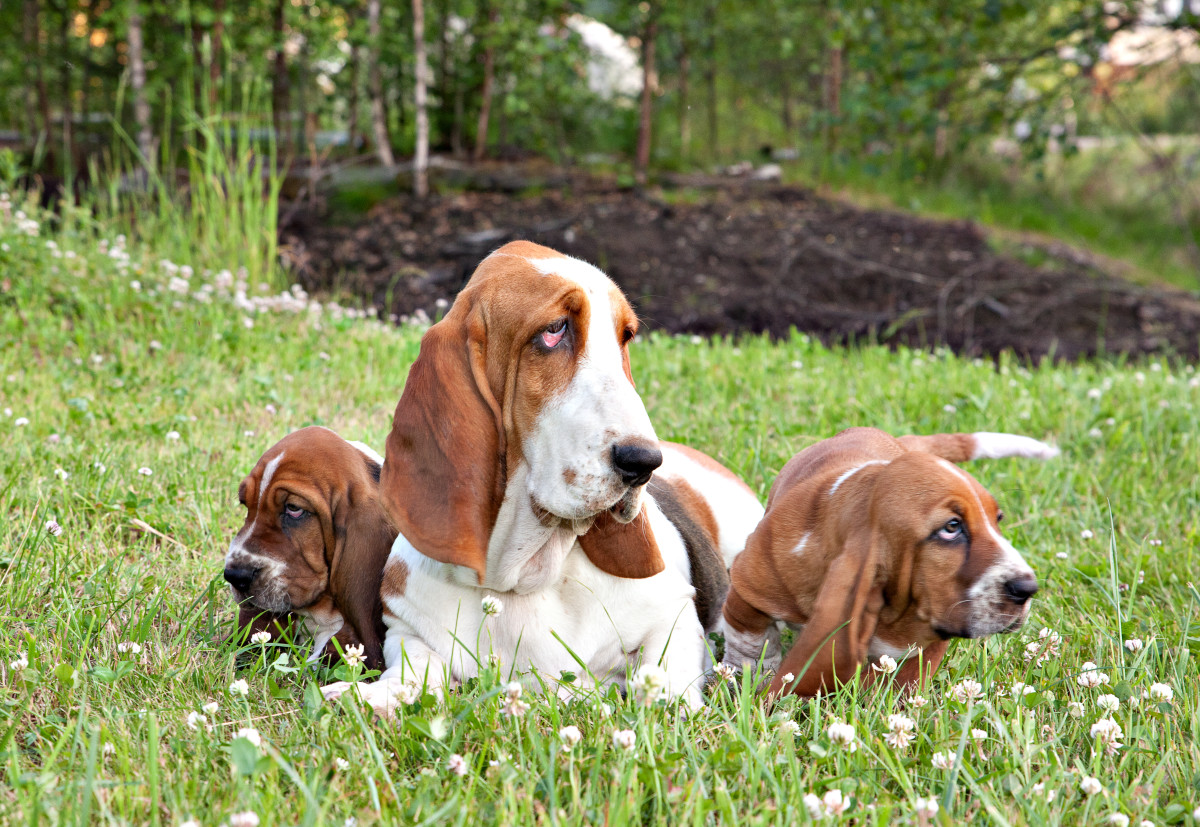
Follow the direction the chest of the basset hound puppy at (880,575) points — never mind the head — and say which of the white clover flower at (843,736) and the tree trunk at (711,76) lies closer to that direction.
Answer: the white clover flower

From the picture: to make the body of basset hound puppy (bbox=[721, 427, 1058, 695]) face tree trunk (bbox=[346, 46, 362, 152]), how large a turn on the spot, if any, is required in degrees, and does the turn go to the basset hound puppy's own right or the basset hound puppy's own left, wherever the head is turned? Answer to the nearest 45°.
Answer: approximately 180°

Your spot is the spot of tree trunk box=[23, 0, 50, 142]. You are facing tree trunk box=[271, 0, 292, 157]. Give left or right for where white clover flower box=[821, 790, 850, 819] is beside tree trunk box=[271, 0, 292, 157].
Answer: right

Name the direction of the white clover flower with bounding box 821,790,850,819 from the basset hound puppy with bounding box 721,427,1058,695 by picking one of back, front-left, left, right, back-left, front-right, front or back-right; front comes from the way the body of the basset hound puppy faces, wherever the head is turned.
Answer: front-right

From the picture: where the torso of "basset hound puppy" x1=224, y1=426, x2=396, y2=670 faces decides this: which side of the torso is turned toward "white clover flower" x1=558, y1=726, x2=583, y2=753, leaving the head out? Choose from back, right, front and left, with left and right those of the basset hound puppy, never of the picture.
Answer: left

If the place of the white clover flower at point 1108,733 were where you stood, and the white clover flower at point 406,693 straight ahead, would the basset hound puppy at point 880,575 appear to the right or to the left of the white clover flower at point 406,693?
right

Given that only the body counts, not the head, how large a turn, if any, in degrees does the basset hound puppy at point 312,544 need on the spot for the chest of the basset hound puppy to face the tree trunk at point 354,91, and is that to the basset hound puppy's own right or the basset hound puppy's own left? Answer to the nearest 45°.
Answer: approximately 135° to the basset hound puppy's own right

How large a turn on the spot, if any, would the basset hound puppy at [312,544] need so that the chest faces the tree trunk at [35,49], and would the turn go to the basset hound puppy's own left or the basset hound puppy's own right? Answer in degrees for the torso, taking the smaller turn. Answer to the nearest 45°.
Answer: approximately 135° to the basset hound puppy's own right

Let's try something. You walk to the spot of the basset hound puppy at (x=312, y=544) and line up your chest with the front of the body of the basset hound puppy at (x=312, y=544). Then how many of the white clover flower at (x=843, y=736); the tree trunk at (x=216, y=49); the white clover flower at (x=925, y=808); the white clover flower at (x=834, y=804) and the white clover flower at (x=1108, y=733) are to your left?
4

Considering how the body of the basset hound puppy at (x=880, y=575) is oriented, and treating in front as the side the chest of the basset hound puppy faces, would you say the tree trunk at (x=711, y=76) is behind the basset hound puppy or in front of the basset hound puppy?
behind

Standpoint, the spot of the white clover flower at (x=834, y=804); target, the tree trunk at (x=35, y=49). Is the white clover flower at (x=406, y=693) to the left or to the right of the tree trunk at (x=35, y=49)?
left

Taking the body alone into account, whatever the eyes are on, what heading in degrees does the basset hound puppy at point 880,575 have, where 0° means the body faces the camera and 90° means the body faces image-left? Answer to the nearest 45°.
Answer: approximately 315°

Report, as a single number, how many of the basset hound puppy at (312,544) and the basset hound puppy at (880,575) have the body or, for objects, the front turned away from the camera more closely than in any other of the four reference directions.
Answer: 0

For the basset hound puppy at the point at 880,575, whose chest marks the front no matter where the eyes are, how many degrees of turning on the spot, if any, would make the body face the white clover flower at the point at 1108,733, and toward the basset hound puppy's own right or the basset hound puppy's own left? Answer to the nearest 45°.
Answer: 0° — it already faces it

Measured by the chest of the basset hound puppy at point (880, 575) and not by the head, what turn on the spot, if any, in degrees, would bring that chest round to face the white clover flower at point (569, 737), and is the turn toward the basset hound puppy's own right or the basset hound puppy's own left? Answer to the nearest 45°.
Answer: approximately 90° to the basset hound puppy's own right

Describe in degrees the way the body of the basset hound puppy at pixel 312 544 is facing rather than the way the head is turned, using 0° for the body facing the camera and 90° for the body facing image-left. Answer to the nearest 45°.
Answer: approximately 45°

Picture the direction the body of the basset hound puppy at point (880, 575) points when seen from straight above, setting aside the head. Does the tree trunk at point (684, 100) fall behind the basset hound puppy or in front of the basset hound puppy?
behind

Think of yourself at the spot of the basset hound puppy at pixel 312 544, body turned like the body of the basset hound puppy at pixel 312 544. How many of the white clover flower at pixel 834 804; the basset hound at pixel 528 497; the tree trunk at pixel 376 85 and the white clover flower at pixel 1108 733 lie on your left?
3
